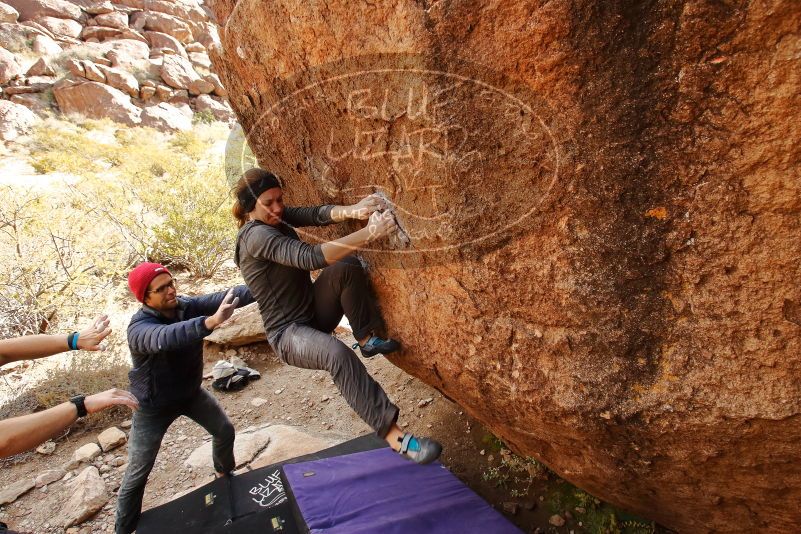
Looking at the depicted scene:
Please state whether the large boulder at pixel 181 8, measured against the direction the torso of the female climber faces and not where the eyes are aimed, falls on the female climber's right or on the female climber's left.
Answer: on the female climber's left

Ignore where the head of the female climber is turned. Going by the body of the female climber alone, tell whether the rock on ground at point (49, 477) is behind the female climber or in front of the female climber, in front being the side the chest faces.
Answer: behind

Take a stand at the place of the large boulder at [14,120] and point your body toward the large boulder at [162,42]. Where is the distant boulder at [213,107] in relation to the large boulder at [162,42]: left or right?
right

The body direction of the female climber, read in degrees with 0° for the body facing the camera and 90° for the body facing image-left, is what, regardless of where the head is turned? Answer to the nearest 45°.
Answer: approximately 270°

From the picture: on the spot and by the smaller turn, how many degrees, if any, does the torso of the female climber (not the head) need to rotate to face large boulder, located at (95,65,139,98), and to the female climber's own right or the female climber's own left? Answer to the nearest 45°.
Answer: approximately 135° to the female climber's own left

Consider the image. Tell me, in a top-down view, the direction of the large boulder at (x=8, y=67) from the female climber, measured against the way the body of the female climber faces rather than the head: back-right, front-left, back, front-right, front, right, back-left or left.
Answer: back-left

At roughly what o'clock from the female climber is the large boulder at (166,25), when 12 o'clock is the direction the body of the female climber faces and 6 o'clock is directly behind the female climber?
The large boulder is roughly at 8 o'clock from the female climber.

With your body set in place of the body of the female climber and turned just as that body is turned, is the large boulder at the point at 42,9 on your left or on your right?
on your left

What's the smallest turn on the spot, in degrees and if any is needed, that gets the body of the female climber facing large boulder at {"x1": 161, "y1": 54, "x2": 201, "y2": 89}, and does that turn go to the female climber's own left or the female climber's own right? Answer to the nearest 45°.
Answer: approximately 135° to the female climber's own left

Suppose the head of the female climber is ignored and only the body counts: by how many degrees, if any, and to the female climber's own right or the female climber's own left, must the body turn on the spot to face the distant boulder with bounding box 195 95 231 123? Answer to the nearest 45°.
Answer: approximately 90° to the female climber's own left

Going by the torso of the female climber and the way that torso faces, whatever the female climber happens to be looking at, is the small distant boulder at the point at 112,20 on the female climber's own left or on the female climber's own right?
on the female climber's own left
